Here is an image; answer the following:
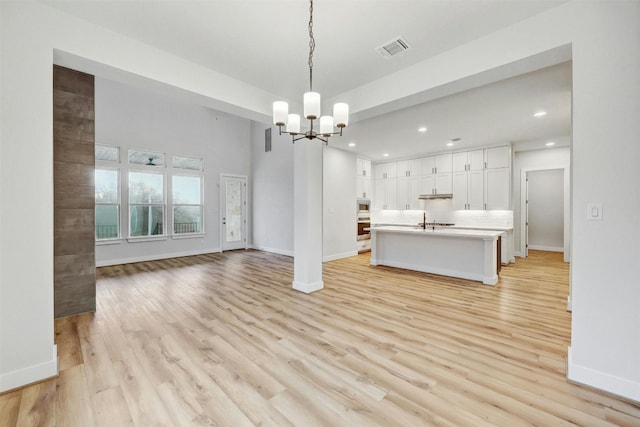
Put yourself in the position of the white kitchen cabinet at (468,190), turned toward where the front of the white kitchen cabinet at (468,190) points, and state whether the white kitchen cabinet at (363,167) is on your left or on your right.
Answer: on your right

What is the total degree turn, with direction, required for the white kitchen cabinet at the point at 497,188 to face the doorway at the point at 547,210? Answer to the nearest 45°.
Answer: approximately 135° to its left

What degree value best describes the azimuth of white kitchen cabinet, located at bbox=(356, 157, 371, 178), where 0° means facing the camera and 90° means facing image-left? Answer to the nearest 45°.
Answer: approximately 315°

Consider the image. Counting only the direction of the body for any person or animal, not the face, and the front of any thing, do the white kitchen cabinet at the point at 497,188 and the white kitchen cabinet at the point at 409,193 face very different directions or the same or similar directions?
same or similar directions

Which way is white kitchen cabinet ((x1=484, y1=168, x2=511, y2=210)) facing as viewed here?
toward the camera

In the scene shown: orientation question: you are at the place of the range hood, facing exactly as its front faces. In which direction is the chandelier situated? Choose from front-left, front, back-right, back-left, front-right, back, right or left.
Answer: front

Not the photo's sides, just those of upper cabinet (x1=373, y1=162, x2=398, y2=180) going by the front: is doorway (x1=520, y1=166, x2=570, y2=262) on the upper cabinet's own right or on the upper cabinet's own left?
on the upper cabinet's own left

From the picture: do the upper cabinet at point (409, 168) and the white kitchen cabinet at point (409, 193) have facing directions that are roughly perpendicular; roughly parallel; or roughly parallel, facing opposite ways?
roughly parallel

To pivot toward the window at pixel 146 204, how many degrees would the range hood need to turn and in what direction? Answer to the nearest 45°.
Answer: approximately 45° to its right

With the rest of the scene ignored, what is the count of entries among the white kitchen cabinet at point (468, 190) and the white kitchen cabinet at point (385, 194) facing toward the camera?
2

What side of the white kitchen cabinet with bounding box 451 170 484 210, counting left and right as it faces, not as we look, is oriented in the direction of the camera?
front

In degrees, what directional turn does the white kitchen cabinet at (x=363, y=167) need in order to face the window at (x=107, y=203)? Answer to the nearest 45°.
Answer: approximately 90° to its right

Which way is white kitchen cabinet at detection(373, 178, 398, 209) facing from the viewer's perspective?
toward the camera

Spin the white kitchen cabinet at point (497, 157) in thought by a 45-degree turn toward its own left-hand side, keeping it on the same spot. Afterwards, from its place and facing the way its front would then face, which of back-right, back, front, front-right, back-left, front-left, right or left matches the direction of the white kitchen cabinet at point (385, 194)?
back-right

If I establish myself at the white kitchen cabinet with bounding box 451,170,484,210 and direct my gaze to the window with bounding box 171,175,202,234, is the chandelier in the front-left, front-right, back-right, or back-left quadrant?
front-left

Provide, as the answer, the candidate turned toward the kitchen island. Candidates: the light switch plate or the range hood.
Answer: the range hood
